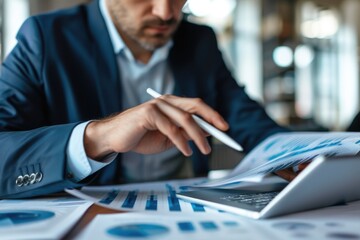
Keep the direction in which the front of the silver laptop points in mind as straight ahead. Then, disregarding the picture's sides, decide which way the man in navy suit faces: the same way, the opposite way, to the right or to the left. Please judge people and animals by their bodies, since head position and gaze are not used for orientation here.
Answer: the opposite way

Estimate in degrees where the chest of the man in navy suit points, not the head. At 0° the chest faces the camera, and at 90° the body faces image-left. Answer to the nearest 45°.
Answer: approximately 315°

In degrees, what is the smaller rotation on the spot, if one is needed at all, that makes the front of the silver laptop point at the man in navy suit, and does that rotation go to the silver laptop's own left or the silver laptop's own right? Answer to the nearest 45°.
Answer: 0° — it already faces them

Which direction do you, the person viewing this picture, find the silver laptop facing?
facing away from the viewer and to the left of the viewer
